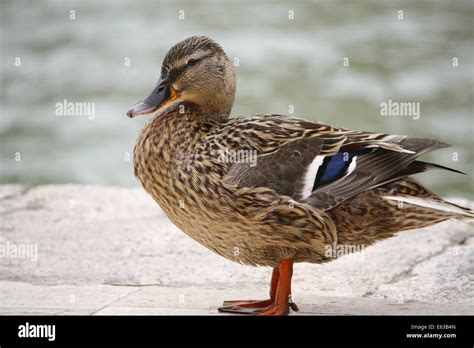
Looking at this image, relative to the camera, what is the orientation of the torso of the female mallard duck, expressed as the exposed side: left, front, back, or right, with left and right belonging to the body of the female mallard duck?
left
